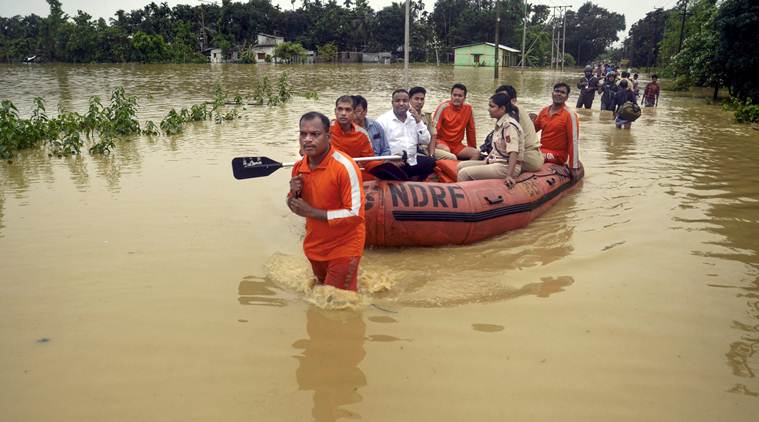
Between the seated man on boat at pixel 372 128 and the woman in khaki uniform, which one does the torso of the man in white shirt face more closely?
the seated man on boat

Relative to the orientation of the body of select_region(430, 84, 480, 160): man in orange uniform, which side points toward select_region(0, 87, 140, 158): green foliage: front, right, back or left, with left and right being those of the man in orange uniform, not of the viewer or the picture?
right

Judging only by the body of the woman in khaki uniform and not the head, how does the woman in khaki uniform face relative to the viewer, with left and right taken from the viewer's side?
facing to the left of the viewer

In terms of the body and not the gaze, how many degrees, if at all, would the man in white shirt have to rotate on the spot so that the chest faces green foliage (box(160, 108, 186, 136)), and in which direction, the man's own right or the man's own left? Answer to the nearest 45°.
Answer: approximately 135° to the man's own right

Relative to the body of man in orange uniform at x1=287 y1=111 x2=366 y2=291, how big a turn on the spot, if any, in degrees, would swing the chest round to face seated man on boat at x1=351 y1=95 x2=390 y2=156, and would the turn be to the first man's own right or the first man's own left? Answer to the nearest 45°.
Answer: approximately 135° to the first man's own right

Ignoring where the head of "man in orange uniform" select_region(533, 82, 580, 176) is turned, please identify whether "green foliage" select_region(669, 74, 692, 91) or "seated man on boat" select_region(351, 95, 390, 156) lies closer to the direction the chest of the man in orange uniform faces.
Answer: the seated man on boat
